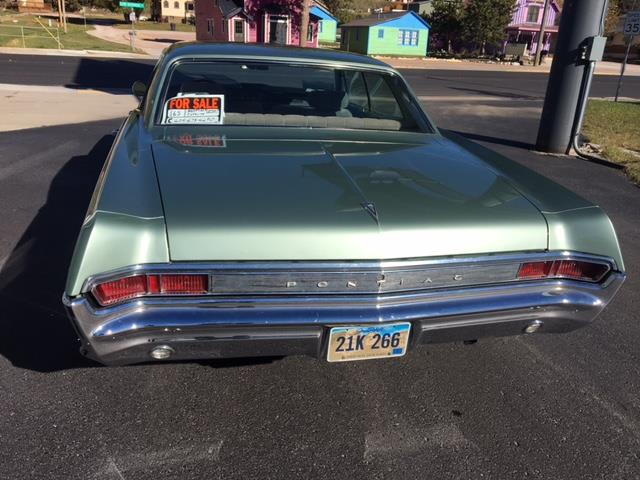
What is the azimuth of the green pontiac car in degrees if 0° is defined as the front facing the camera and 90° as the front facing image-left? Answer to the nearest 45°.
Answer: approximately 180°

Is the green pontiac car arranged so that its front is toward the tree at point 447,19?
yes

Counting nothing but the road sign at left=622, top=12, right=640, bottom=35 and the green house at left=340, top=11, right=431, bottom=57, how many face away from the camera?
0

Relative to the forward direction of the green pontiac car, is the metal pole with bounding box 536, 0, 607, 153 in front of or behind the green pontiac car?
in front

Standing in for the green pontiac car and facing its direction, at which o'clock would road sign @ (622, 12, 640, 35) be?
The road sign is roughly at 1 o'clock from the green pontiac car.

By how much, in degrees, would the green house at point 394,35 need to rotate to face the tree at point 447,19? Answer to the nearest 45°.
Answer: approximately 90° to its left

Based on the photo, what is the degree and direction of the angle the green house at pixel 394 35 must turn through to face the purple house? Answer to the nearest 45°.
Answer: approximately 90° to its left

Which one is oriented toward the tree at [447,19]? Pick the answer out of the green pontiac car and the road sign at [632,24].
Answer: the green pontiac car

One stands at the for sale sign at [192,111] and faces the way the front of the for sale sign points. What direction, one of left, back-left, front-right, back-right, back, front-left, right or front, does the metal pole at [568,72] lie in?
back-left

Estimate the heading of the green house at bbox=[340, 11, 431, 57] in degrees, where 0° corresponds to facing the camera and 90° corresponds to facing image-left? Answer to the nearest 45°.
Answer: approximately 315°

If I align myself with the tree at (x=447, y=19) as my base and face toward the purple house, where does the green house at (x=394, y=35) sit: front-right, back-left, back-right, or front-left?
back-right

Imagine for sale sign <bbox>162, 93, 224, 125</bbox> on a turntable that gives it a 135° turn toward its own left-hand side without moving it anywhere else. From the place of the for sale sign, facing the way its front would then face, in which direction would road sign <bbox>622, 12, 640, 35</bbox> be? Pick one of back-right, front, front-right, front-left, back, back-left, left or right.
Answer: front

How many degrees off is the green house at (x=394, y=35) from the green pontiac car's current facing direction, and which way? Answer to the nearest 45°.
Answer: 0° — it already faces it

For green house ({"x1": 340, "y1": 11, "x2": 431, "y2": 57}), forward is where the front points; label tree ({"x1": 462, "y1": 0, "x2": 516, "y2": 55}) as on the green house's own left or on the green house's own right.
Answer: on the green house's own left

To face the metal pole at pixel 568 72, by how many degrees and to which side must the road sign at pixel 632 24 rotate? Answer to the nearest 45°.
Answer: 0° — it already faces it
